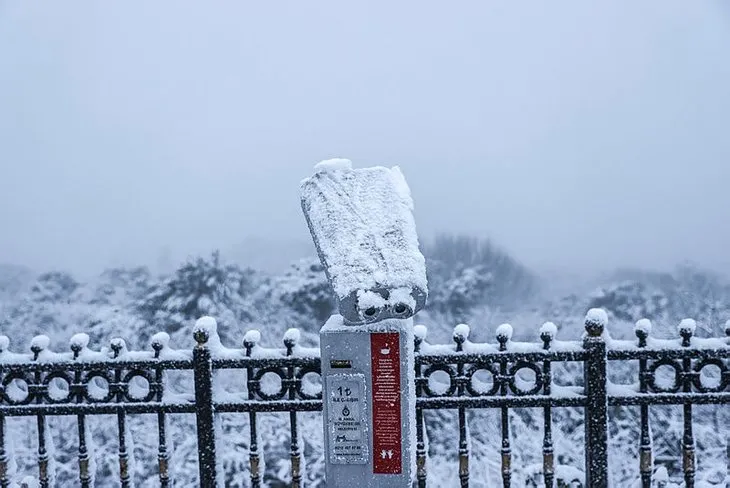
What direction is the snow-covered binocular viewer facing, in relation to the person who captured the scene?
facing away from the viewer

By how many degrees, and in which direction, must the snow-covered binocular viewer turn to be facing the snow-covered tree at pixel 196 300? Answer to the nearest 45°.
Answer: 0° — it already faces it

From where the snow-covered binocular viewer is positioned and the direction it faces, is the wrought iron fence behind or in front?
in front
